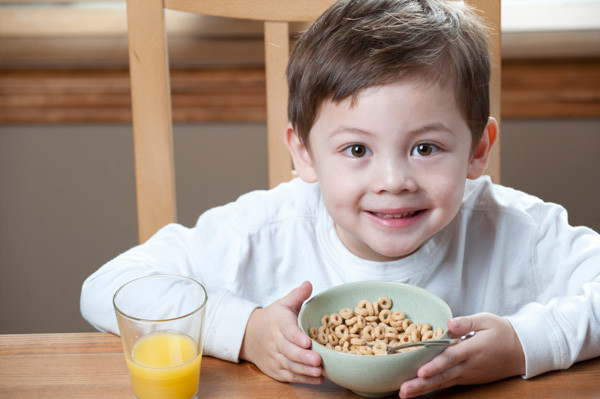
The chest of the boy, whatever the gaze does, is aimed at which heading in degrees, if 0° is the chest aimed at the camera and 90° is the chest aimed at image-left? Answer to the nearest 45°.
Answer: approximately 0°
